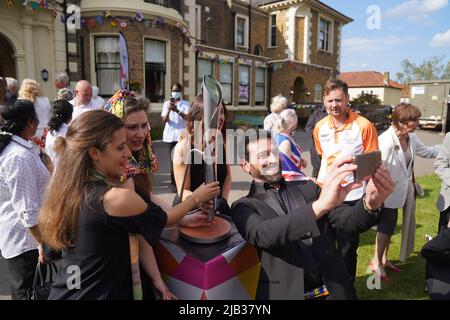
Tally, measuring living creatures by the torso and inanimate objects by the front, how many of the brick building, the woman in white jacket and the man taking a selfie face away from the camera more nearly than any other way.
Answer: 0

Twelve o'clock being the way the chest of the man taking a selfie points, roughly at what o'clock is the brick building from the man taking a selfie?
The brick building is roughly at 7 o'clock from the man taking a selfie.

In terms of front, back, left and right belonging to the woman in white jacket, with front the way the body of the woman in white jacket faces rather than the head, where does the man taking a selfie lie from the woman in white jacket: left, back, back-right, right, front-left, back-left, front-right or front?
front-right

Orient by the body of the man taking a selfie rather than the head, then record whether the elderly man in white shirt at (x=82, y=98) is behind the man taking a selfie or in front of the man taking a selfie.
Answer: behind

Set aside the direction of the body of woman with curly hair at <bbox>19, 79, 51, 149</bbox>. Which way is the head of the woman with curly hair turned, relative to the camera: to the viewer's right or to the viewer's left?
to the viewer's right

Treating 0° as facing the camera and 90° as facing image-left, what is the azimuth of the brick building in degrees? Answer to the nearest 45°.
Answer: approximately 315°

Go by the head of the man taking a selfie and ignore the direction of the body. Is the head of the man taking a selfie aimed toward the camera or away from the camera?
toward the camera

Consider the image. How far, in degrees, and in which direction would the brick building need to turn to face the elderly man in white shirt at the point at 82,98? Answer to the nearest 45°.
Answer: approximately 45° to its right

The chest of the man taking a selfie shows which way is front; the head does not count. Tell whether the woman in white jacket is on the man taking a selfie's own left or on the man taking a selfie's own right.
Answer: on the man taking a selfie's own left
